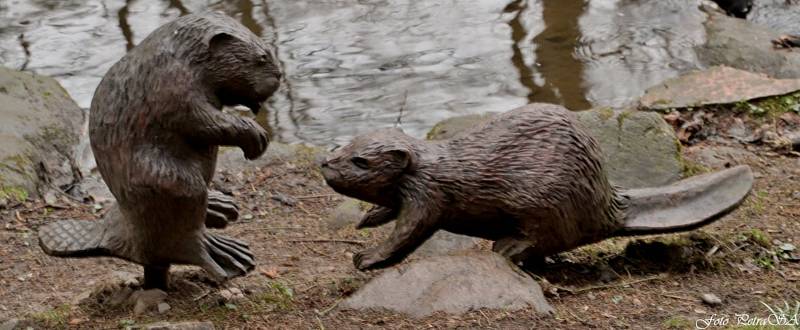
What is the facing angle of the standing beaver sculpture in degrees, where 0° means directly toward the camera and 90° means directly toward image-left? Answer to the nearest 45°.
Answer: approximately 270°

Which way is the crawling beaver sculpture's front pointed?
to the viewer's left

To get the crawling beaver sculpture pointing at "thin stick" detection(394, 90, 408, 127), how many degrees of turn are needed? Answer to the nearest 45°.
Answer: approximately 90° to its right

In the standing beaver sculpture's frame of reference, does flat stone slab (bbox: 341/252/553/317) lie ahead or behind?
ahead

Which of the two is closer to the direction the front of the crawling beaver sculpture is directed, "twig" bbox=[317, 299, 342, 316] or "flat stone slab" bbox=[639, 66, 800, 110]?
the twig

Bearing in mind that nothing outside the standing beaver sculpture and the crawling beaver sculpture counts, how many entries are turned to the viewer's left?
1

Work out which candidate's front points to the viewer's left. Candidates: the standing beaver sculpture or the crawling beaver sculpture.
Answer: the crawling beaver sculpture

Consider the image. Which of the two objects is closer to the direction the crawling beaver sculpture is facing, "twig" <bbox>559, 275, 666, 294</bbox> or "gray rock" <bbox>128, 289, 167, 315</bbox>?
the gray rock

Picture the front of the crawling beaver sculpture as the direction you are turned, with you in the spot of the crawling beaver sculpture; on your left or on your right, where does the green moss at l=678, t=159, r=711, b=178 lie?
on your right
